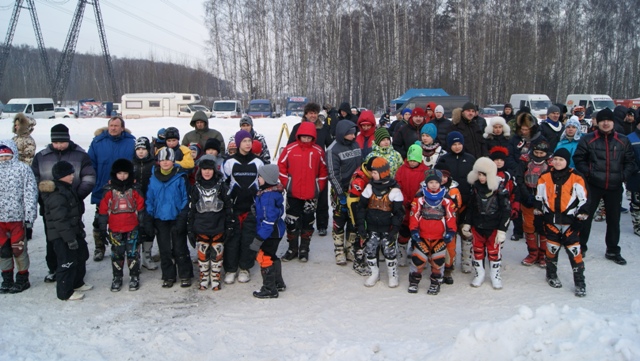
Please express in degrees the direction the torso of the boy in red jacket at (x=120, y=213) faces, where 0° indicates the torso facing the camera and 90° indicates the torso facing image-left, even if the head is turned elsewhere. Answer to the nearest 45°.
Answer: approximately 0°

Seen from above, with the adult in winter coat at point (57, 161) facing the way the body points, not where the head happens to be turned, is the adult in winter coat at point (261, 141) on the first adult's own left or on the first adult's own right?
on the first adult's own left

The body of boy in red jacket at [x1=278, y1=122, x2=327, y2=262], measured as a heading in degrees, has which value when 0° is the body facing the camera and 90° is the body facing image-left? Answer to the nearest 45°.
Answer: approximately 0°

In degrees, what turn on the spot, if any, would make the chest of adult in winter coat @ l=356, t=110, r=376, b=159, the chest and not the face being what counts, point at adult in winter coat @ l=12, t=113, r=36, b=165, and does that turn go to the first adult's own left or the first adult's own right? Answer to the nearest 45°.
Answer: approximately 90° to the first adult's own right

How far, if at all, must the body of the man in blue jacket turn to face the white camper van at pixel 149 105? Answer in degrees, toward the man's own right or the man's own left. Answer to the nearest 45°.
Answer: approximately 180°
